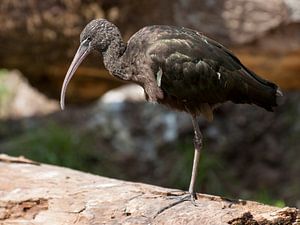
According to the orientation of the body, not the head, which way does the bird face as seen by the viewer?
to the viewer's left

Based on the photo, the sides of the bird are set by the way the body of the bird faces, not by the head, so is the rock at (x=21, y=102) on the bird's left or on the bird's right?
on the bird's right
